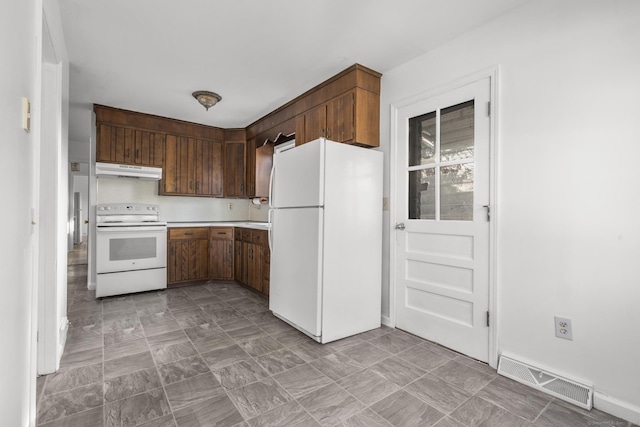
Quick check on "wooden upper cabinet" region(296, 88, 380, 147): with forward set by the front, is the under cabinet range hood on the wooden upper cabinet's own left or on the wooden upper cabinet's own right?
on the wooden upper cabinet's own right

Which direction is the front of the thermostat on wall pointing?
to the viewer's right

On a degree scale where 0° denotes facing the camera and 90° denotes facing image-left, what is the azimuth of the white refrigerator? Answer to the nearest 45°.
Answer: approximately 45°

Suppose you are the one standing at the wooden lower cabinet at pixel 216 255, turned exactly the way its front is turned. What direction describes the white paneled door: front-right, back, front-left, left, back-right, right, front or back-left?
left

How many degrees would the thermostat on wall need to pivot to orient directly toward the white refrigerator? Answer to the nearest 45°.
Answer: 0° — it already faces it

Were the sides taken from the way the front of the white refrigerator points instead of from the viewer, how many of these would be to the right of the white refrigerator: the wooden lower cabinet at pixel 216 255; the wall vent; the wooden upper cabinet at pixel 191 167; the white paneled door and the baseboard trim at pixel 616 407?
2
